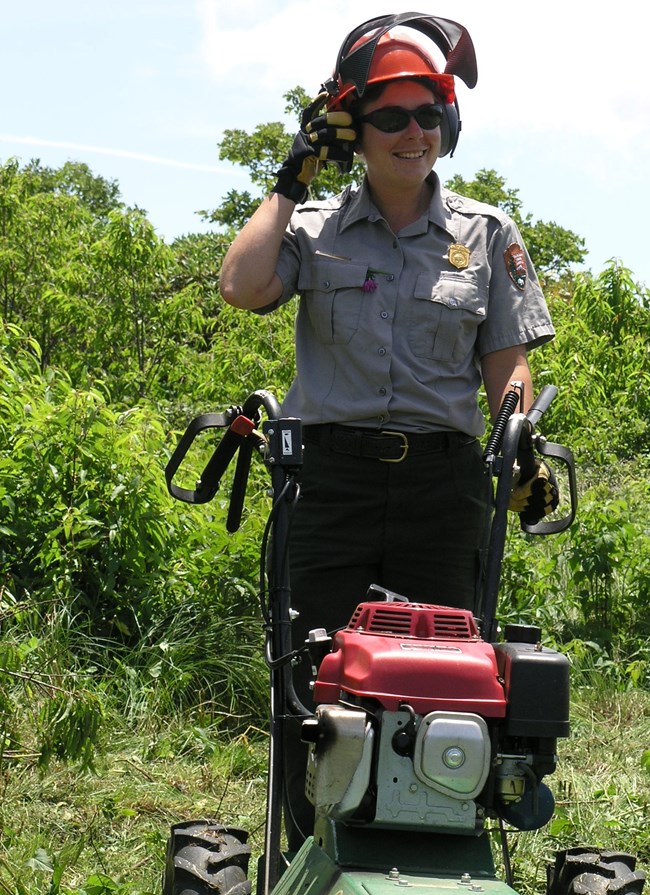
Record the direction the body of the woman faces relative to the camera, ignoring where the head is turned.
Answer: toward the camera

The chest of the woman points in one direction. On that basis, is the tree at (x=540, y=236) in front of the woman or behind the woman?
behind

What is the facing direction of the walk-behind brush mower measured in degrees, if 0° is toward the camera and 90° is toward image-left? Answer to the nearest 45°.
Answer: approximately 0°

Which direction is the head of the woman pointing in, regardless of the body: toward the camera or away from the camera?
toward the camera

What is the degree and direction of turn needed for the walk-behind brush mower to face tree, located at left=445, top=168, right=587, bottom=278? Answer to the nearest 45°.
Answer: approximately 180°
